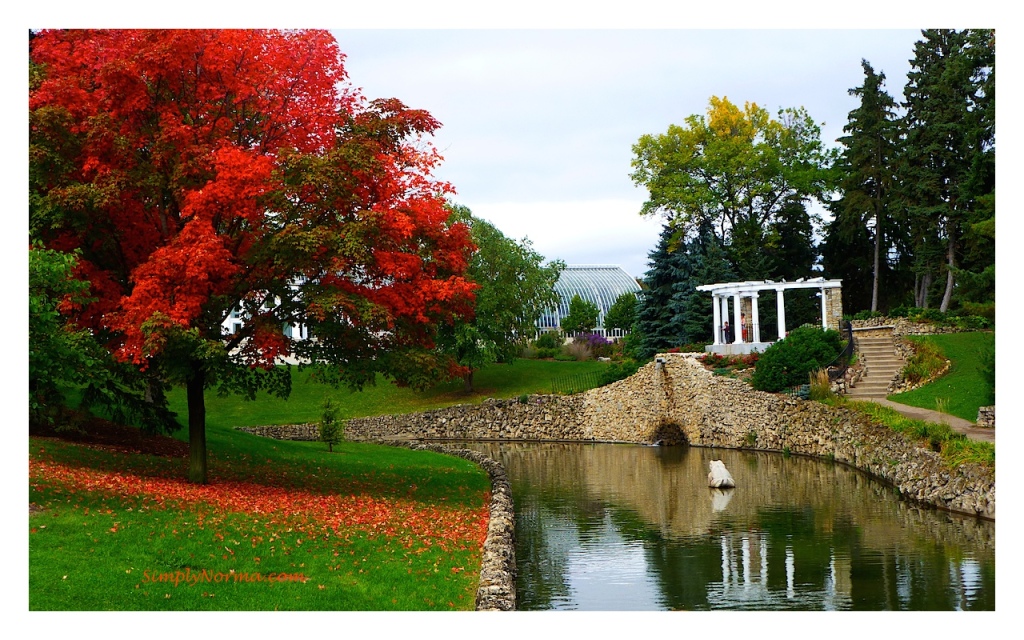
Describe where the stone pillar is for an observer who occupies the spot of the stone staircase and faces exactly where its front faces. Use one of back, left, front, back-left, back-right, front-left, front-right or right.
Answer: back

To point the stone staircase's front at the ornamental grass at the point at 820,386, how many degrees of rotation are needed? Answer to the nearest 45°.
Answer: approximately 45° to its right

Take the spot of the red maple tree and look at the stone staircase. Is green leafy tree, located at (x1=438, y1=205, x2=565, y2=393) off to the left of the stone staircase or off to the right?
left

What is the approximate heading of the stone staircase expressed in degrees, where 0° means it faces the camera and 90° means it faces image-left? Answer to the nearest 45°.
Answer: approximately 0°

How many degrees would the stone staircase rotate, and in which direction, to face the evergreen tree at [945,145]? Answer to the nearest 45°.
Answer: approximately 180°

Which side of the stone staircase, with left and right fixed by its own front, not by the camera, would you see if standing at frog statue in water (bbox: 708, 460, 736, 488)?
front

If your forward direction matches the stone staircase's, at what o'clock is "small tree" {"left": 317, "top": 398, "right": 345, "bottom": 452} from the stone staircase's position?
The small tree is roughly at 2 o'clock from the stone staircase.

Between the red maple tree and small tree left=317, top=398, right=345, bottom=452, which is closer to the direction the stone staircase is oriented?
the red maple tree

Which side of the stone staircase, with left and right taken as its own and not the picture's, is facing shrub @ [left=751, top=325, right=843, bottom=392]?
right
